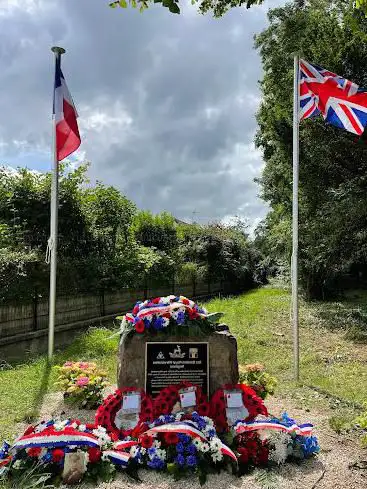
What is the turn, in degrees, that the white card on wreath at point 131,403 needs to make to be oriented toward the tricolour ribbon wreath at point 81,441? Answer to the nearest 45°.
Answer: approximately 45° to its right

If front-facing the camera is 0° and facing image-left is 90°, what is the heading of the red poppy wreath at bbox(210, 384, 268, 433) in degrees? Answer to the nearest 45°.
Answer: approximately 0°

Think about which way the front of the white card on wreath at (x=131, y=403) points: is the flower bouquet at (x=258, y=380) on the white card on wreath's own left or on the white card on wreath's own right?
on the white card on wreath's own left

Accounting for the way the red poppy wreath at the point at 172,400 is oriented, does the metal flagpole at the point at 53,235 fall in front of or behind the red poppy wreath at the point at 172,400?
behind

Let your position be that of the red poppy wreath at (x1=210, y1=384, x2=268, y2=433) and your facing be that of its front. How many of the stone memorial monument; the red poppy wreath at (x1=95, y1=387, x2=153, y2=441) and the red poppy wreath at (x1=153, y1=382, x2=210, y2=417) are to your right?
3

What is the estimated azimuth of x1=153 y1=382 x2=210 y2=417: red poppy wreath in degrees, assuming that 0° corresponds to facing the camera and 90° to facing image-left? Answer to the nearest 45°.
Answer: approximately 0°

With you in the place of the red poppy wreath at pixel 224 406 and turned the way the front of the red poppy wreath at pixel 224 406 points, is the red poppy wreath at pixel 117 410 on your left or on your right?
on your right
